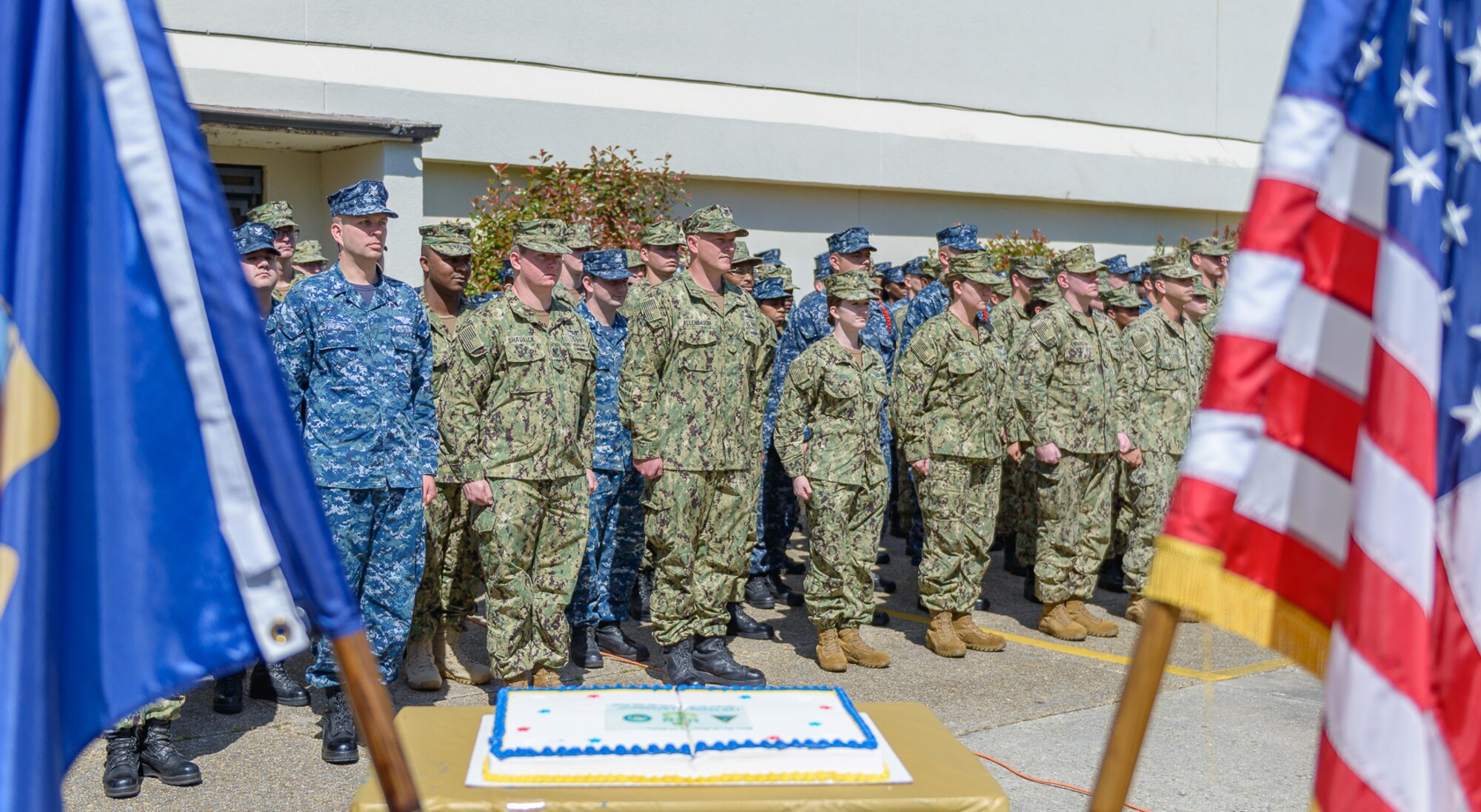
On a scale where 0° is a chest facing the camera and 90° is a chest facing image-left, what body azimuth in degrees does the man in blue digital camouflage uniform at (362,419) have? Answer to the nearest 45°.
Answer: approximately 315°

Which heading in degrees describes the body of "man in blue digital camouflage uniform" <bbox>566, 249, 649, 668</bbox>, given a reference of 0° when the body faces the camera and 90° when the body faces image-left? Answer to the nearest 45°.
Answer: approximately 315°

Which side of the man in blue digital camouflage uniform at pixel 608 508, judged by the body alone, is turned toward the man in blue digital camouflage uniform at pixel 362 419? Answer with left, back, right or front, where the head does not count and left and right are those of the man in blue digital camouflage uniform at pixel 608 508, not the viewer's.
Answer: right

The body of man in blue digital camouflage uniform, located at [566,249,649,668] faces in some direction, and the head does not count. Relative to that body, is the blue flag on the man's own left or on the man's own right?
on the man's own right
